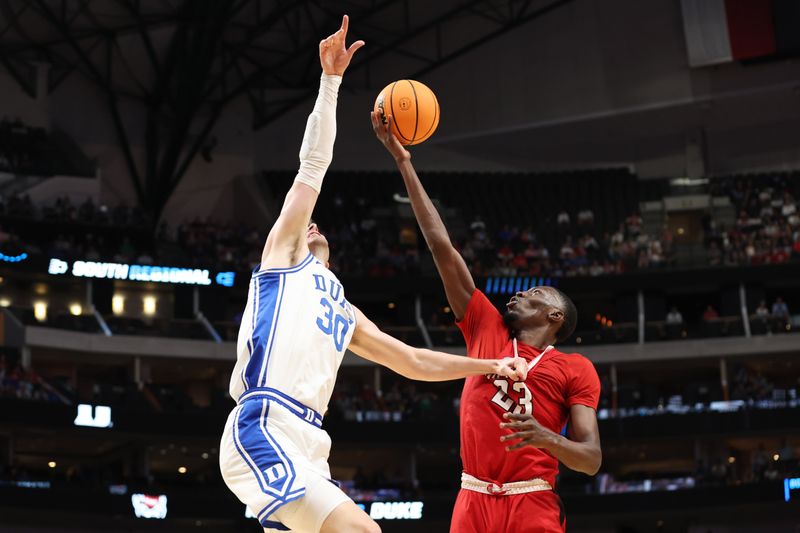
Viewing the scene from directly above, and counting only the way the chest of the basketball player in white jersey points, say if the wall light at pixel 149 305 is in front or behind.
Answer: behind

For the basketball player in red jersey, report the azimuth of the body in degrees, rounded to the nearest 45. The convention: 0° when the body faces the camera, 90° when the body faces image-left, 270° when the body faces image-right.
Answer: approximately 45°

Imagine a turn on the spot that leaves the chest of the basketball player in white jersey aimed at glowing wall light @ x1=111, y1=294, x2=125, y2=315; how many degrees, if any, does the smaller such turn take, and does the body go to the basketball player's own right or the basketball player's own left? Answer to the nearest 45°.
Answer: approximately 135° to the basketball player's own left

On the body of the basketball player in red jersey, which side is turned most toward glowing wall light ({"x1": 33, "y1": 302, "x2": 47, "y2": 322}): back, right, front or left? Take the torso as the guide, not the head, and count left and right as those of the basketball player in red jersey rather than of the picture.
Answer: right

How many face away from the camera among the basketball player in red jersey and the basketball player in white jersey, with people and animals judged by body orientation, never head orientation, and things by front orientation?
0

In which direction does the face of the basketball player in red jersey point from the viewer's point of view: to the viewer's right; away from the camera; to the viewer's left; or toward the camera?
to the viewer's left

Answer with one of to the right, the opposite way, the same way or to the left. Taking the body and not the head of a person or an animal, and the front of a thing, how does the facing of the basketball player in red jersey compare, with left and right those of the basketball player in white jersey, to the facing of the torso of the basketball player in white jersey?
to the right

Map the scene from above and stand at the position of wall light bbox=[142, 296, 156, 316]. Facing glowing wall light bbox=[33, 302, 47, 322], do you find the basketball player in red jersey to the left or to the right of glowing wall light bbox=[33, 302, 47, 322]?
left

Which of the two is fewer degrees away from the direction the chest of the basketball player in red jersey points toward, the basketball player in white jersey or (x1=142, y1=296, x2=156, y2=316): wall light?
the basketball player in white jersey

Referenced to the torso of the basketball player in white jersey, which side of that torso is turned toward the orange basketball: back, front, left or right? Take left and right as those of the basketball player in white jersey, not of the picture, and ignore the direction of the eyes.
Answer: left

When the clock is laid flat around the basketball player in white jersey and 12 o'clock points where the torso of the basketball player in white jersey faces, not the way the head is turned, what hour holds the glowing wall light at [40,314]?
The glowing wall light is roughly at 7 o'clock from the basketball player in white jersey.
